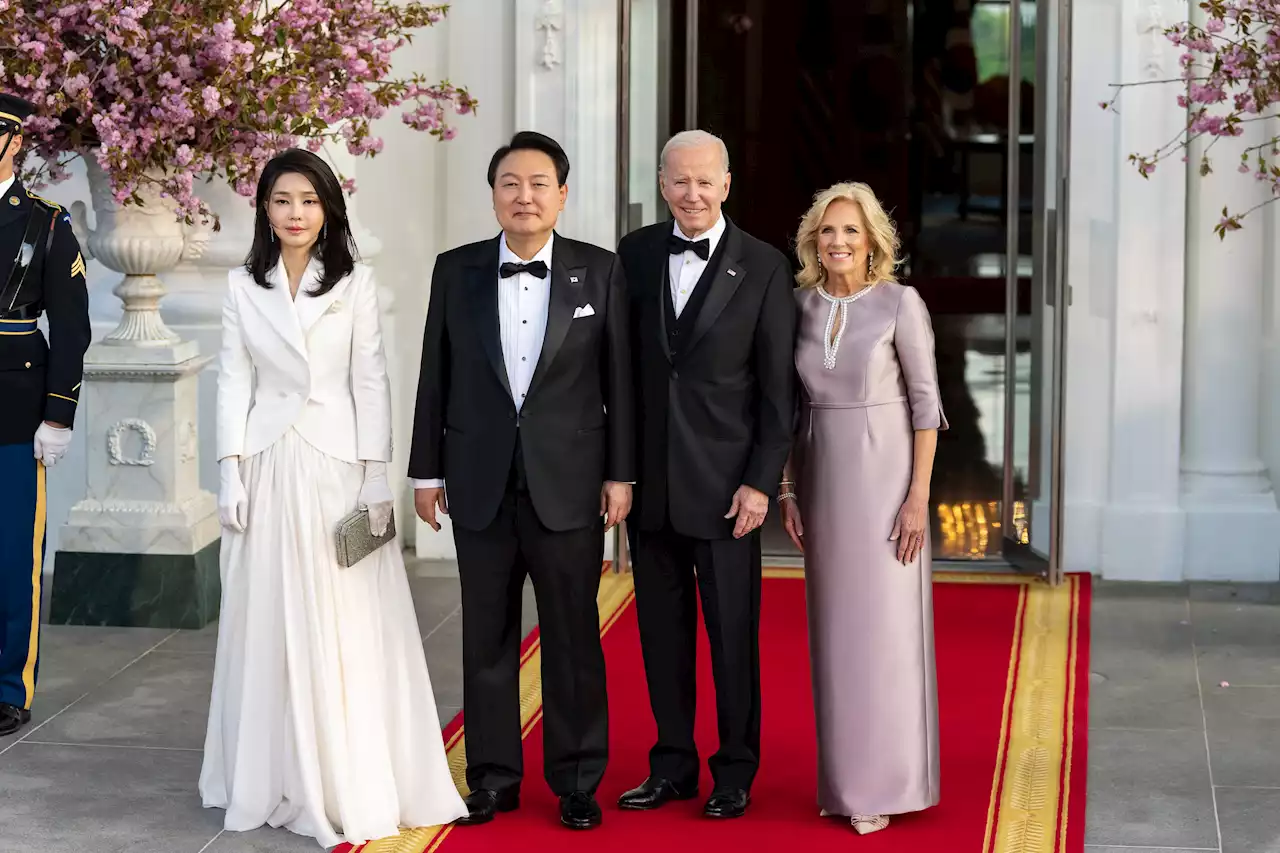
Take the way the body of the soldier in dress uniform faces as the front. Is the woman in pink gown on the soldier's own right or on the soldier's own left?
on the soldier's own left

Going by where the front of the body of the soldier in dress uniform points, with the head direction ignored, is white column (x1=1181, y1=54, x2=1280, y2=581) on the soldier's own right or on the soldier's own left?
on the soldier's own left

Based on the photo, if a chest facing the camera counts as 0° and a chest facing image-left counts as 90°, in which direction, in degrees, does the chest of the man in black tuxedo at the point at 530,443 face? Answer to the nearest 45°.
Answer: approximately 0°

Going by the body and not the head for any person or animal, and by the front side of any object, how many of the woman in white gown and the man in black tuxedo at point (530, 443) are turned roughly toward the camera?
2

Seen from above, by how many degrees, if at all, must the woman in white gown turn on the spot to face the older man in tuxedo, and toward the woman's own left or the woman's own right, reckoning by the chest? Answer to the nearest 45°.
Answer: approximately 90° to the woman's own left

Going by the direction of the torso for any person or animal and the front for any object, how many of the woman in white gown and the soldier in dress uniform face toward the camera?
2

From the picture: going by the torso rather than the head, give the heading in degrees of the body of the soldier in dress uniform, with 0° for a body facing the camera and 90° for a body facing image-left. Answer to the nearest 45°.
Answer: approximately 0°

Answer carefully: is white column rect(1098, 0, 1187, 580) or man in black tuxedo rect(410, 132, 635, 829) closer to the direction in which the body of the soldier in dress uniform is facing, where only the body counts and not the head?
the man in black tuxedo

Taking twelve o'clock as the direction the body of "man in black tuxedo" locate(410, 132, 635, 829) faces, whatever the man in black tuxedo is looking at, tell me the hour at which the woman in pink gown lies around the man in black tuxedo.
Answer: The woman in pink gown is roughly at 9 o'clock from the man in black tuxedo.
